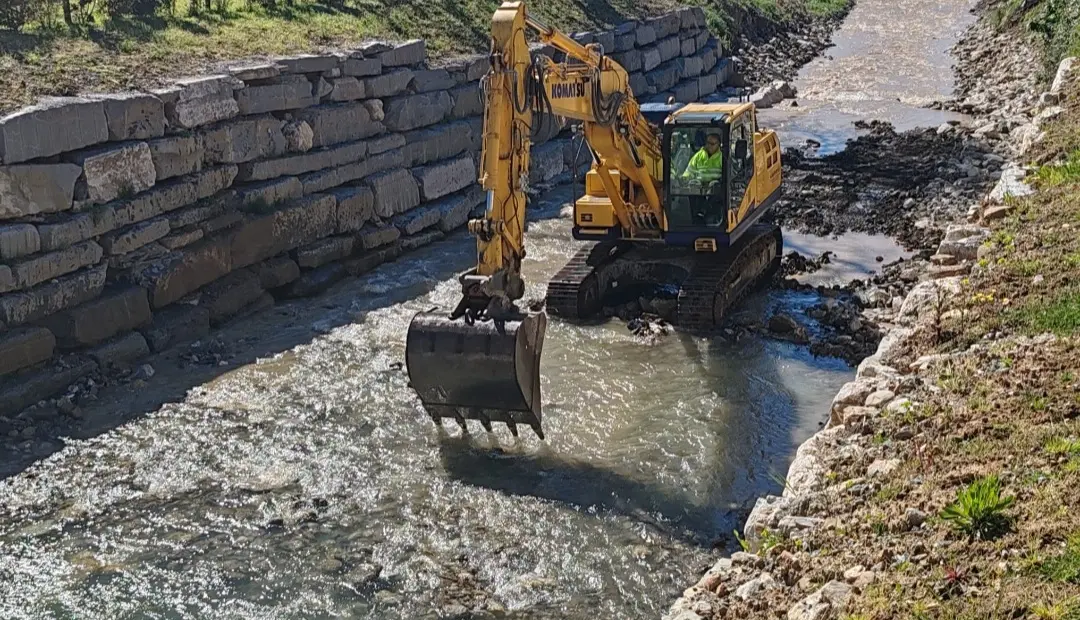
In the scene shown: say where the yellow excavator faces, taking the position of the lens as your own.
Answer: facing the viewer and to the left of the viewer

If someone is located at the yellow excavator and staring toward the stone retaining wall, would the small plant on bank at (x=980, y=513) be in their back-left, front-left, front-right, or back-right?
back-left

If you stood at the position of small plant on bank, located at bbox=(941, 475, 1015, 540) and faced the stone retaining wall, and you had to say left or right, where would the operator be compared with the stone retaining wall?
right

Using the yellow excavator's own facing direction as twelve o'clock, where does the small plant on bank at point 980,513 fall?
The small plant on bank is roughly at 10 o'clock from the yellow excavator.
